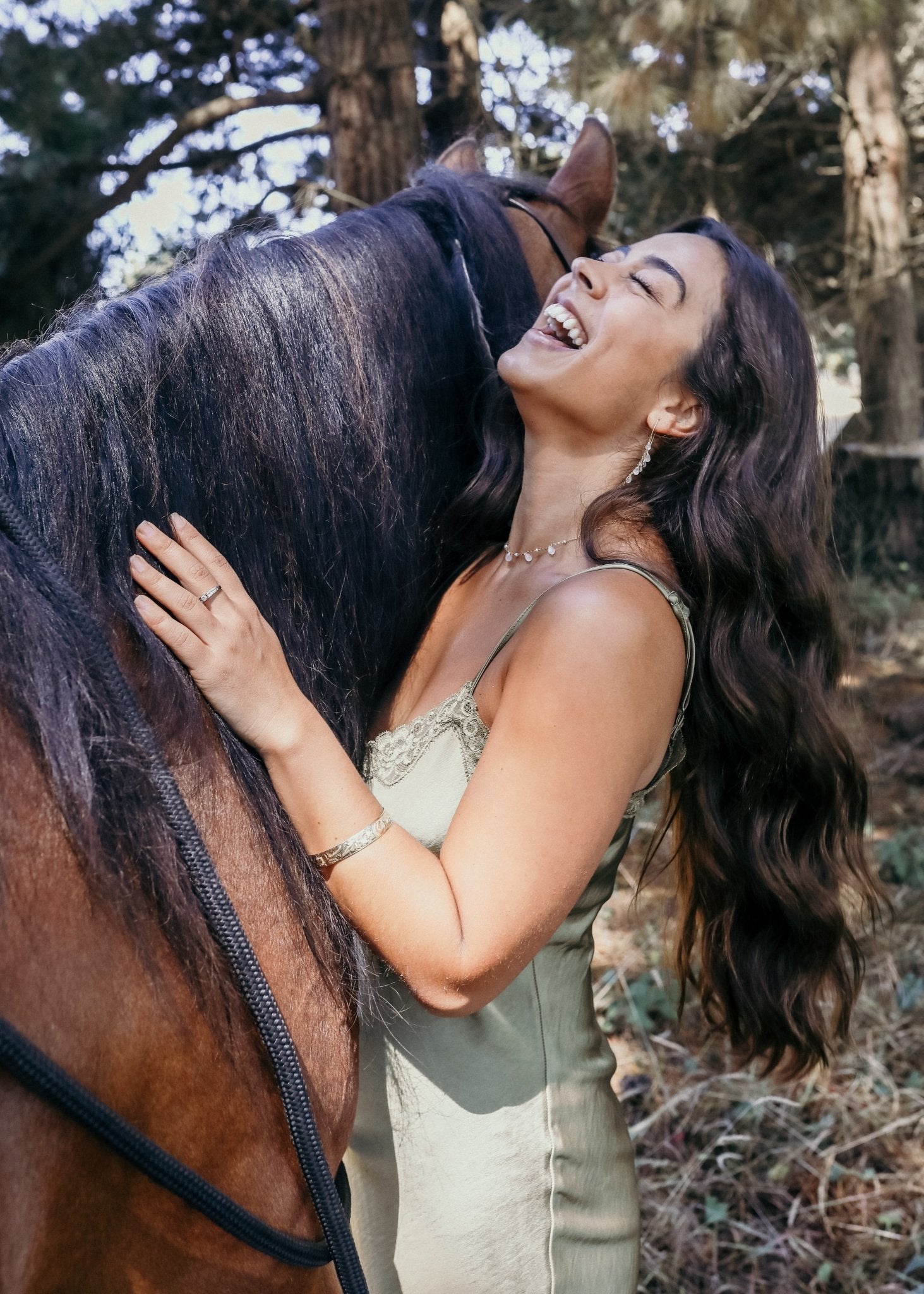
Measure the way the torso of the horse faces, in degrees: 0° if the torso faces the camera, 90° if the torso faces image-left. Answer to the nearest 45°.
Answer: approximately 270°

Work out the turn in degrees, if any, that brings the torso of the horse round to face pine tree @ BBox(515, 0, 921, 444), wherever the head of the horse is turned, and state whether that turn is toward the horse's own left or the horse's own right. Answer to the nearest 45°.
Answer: approximately 45° to the horse's own left

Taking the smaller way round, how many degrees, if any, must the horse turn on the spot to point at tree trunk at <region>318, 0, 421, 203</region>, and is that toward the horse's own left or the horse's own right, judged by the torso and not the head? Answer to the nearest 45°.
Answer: approximately 90° to the horse's own left

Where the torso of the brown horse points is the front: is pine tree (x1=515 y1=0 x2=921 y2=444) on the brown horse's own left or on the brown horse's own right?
on the brown horse's own left

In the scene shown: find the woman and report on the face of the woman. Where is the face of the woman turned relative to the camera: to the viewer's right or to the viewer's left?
to the viewer's left

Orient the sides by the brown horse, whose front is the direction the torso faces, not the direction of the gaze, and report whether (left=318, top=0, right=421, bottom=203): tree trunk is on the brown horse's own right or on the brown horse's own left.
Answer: on the brown horse's own left
